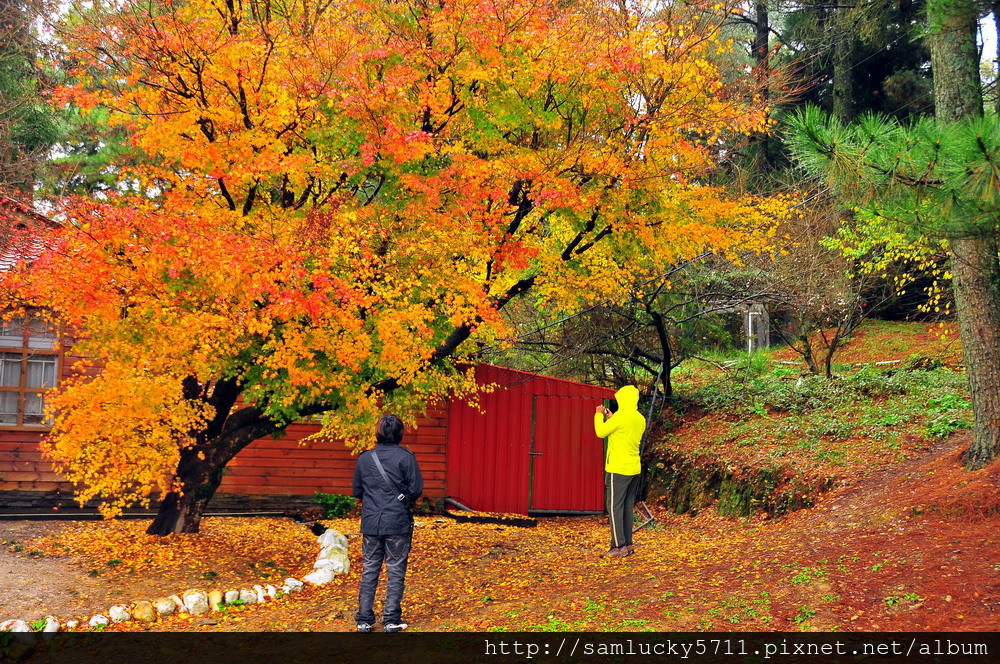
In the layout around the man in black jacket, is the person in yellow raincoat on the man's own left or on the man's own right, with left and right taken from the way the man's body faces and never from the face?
on the man's own right

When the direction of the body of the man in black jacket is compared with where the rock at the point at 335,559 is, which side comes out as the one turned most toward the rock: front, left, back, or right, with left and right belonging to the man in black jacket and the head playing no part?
front

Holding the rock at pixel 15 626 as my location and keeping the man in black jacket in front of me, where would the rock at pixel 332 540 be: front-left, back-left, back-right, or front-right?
front-left

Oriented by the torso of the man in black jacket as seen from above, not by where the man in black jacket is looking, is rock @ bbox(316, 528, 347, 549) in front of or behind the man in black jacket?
in front

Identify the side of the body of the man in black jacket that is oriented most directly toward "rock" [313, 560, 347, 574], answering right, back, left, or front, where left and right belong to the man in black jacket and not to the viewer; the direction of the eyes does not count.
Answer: front

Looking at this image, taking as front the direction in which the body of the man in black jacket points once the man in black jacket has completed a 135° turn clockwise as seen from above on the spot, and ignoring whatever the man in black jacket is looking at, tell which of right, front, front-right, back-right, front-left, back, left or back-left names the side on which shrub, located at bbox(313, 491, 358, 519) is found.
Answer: back-left

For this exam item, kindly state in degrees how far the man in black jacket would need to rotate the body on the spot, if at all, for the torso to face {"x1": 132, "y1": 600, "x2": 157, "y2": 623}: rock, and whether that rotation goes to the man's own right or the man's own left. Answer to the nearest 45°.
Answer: approximately 45° to the man's own left

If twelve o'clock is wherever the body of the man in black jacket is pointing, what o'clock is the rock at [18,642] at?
The rock is roughly at 9 o'clock from the man in black jacket.

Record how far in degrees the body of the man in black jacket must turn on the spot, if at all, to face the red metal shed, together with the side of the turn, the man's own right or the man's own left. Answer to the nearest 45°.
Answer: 0° — they already face it

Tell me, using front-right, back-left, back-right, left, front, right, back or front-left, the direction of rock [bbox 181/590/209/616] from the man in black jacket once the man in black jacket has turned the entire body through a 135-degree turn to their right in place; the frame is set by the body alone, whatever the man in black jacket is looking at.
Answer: back

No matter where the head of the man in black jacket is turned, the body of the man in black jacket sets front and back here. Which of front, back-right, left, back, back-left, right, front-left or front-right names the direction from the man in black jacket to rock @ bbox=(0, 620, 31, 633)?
left

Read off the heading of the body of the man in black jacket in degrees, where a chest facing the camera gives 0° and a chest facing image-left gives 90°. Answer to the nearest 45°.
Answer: approximately 180°

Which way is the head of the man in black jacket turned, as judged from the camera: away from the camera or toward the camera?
away from the camera
